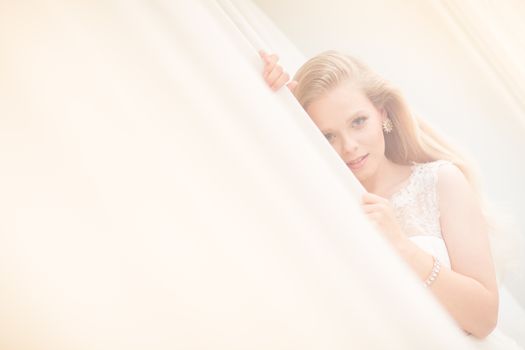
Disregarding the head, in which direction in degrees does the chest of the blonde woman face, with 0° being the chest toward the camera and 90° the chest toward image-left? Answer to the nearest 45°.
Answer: approximately 45°
